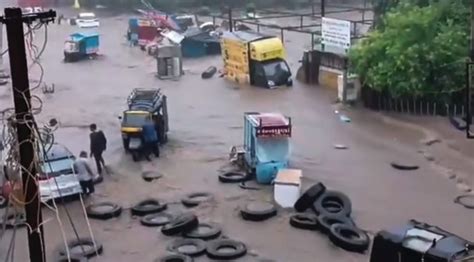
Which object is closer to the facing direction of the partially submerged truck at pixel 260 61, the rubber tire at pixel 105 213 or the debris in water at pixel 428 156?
the debris in water

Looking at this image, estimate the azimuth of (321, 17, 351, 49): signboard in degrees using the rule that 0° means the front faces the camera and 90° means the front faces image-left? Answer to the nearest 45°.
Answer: approximately 0°

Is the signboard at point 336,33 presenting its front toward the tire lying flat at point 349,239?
yes

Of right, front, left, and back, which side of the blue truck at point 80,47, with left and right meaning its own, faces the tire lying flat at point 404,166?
left

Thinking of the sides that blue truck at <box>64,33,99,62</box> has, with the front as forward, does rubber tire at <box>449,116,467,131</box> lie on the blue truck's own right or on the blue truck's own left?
on the blue truck's own left

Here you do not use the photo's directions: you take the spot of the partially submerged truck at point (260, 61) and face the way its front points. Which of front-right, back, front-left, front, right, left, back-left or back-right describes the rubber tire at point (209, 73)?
back

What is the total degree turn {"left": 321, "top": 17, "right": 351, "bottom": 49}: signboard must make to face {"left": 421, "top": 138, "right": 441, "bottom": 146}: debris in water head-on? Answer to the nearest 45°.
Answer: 0° — it already faces it

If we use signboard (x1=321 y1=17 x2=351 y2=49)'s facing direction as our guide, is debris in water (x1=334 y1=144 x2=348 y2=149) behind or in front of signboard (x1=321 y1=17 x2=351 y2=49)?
in front

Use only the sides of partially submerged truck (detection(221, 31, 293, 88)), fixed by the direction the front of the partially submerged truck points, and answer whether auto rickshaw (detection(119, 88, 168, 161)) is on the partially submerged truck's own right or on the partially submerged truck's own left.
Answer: on the partially submerged truck's own right

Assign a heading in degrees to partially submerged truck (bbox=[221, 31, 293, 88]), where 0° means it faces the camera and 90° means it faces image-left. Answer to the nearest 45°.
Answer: approximately 315°

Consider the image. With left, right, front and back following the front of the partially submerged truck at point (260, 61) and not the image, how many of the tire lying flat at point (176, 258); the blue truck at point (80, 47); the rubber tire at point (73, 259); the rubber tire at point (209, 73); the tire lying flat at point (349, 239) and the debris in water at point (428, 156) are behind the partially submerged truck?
2

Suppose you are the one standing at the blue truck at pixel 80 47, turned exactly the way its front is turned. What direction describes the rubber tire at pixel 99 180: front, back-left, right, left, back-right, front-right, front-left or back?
front-left

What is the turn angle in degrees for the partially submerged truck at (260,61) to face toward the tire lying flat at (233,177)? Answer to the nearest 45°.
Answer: approximately 45° to its right

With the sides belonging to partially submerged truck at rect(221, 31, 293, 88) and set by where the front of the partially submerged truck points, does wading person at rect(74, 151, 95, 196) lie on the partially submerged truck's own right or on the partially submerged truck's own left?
on the partially submerged truck's own right

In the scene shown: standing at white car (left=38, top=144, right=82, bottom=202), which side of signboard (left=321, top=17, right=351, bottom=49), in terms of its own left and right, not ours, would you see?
front

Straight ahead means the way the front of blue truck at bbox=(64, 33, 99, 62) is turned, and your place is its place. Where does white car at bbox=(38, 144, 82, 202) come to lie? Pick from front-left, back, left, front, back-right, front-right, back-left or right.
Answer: front-left
